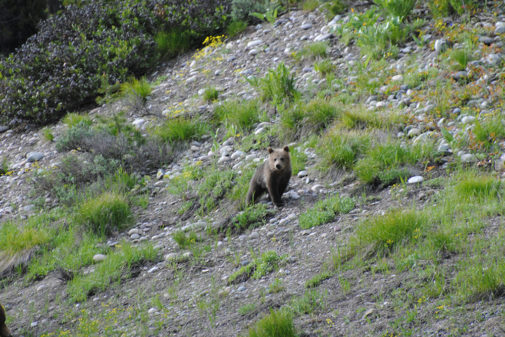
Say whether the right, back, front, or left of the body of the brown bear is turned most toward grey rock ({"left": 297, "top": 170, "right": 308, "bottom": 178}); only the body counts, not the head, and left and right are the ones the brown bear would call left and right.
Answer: left

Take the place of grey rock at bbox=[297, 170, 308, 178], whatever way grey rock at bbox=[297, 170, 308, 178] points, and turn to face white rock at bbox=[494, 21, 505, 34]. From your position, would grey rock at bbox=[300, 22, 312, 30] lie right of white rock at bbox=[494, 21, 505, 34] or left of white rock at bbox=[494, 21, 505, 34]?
left

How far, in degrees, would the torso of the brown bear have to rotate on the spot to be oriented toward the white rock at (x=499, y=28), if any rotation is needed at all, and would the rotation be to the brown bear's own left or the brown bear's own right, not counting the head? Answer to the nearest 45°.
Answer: approximately 90° to the brown bear's own left

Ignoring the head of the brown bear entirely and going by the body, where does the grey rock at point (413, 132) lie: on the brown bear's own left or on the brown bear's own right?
on the brown bear's own left

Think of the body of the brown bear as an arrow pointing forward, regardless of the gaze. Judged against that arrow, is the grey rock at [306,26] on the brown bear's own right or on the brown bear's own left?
on the brown bear's own left

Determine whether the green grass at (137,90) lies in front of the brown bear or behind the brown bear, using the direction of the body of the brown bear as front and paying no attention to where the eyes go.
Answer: behind

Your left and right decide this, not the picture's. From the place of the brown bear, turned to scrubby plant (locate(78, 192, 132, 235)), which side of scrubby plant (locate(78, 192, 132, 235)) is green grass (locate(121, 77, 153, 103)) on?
right
